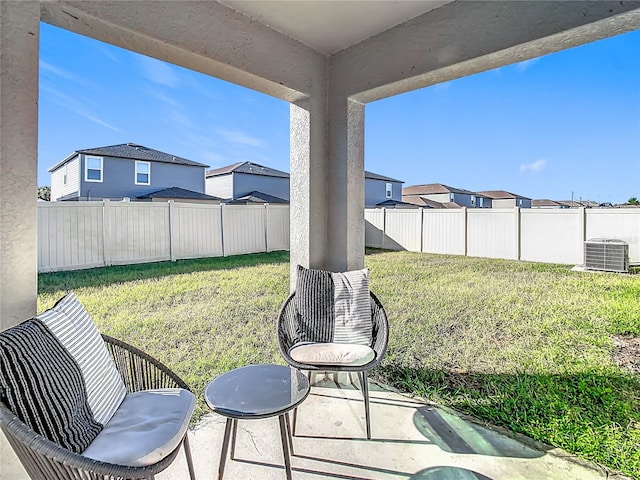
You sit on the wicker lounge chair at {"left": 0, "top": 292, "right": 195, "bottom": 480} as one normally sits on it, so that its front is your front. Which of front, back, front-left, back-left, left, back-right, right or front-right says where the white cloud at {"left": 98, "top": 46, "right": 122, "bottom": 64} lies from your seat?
left

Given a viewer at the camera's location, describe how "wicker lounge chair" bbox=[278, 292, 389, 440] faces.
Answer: facing the viewer

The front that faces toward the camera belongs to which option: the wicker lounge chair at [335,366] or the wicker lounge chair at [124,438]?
the wicker lounge chair at [335,366]

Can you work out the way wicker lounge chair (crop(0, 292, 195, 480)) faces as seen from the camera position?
facing to the right of the viewer

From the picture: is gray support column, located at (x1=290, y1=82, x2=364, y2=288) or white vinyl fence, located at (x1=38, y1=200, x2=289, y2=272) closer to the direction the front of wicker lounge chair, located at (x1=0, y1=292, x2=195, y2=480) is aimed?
the gray support column

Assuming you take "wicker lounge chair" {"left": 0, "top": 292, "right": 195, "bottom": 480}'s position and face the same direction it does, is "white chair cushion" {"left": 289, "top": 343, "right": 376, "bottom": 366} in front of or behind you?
in front

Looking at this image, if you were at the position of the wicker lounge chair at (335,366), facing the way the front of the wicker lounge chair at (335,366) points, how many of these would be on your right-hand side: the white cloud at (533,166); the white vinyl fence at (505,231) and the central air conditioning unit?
0

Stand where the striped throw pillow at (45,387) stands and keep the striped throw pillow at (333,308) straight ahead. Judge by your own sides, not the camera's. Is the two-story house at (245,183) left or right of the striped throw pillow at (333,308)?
left

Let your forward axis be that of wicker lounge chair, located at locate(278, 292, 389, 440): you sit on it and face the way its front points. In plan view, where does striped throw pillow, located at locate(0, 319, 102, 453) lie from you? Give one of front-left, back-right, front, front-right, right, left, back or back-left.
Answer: front-right

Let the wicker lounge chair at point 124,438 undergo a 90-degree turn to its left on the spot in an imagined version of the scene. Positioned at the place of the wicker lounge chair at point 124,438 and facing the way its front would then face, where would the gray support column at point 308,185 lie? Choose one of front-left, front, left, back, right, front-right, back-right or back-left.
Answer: front-right

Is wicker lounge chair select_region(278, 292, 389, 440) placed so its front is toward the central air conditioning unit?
no

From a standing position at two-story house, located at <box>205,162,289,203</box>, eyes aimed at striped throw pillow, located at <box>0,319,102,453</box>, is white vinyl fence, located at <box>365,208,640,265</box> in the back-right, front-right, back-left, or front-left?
front-left

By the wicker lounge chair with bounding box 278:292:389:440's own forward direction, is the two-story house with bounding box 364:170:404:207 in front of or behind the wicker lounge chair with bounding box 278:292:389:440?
behind
